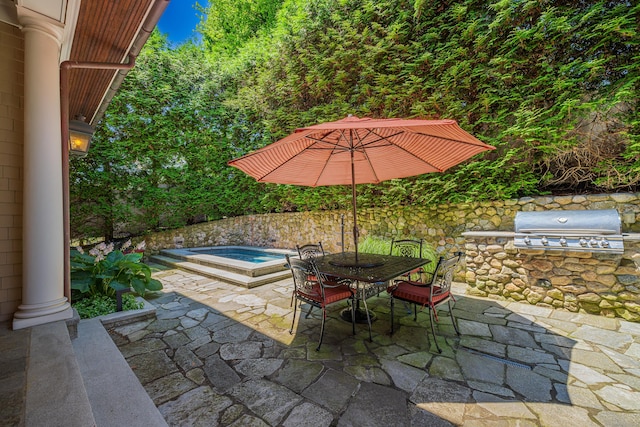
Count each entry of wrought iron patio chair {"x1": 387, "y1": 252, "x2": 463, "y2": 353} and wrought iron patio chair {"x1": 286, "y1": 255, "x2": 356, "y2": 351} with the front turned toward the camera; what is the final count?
0

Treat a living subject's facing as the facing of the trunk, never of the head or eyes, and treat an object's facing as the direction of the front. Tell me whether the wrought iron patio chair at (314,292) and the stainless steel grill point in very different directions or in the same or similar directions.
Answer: very different directions

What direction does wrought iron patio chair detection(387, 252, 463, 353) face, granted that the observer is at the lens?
facing away from the viewer and to the left of the viewer

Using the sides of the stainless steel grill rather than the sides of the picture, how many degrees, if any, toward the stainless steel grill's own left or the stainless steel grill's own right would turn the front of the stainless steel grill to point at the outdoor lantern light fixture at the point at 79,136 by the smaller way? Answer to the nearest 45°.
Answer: approximately 45° to the stainless steel grill's own right

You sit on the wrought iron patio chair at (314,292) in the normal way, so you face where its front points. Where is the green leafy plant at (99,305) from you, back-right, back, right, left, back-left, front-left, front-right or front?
back-left

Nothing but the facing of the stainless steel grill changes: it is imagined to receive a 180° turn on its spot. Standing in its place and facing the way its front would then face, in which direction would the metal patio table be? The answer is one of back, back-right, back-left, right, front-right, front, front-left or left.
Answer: back-left

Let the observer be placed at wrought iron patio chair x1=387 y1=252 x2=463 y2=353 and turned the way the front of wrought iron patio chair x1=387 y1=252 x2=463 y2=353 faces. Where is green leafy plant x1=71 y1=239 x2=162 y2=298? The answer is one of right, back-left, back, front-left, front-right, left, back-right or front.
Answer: front-left

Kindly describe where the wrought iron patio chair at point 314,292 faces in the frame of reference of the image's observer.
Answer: facing away from the viewer and to the right of the viewer

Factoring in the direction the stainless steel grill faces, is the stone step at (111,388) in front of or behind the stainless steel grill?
in front

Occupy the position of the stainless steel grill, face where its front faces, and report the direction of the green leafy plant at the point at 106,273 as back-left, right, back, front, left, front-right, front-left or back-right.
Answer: front-right

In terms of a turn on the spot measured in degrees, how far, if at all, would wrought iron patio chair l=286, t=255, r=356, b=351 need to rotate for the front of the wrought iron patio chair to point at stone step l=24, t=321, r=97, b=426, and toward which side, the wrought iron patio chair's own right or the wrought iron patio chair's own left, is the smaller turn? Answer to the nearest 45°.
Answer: approximately 180°
